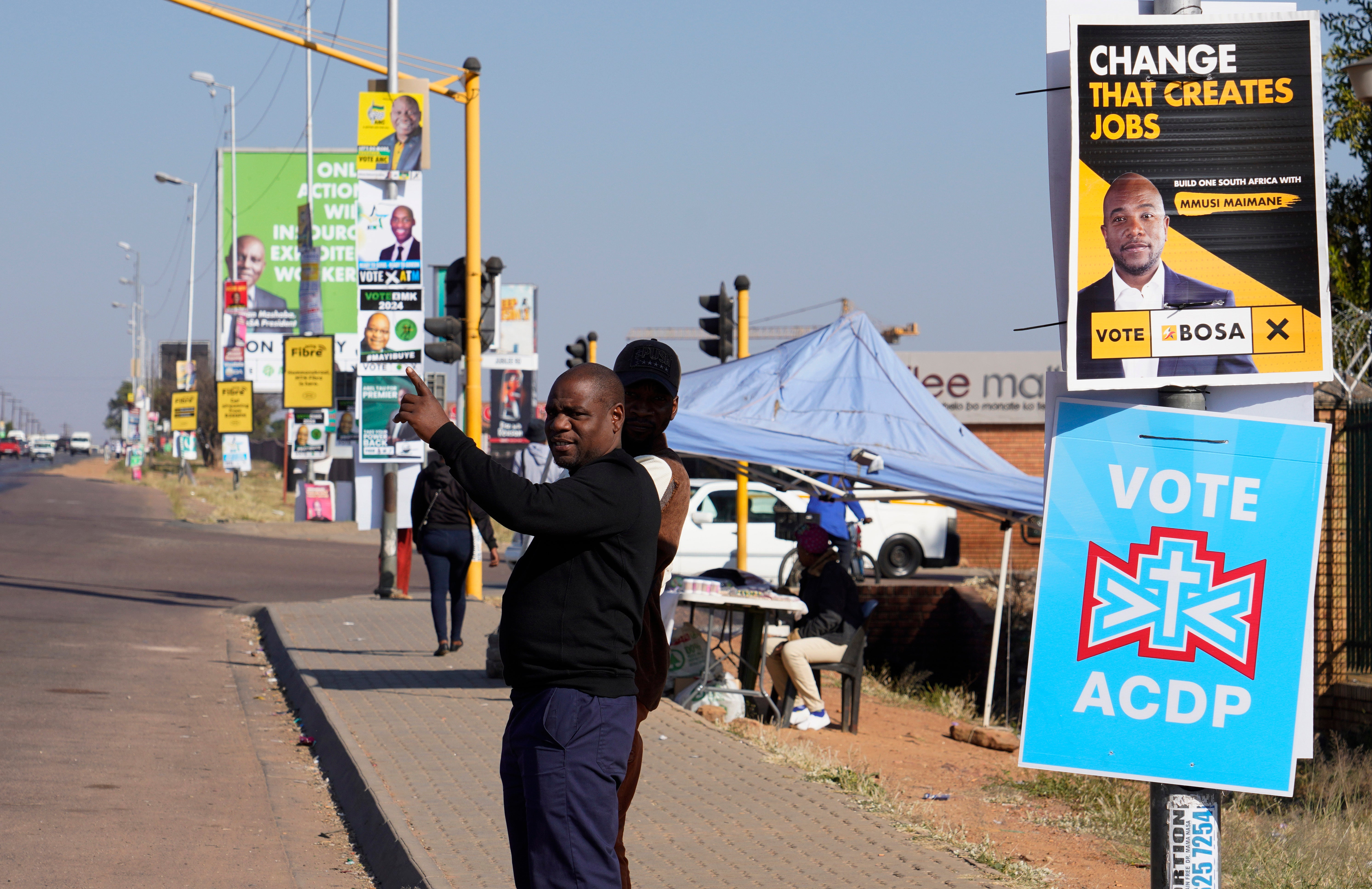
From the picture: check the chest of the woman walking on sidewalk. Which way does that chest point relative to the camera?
away from the camera

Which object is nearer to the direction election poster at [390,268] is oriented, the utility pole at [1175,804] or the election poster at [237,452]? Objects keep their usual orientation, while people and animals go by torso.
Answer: the utility pole

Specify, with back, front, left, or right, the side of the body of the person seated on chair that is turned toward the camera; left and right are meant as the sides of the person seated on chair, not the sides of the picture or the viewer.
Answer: left

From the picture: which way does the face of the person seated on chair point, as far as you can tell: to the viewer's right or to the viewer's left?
to the viewer's left

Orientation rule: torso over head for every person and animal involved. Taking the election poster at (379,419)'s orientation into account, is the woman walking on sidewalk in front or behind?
in front

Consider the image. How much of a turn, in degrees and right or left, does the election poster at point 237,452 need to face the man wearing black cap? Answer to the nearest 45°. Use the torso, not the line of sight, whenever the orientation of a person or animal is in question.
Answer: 0° — it already faces them

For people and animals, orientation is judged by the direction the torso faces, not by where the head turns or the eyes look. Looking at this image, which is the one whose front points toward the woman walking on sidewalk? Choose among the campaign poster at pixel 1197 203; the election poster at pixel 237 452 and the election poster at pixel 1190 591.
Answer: the election poster at pixel 237 452

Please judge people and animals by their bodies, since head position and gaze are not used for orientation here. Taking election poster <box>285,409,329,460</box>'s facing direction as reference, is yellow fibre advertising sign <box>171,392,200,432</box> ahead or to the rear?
to the rear

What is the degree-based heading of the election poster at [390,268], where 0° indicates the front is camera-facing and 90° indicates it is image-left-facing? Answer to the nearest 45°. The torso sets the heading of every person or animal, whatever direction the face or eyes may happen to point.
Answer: approximately 0°

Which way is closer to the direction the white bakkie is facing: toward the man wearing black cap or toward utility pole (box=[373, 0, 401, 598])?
the utility pole
